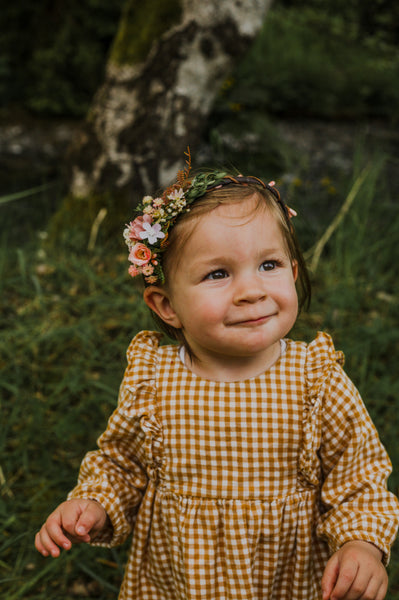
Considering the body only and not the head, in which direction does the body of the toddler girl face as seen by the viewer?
toward the camera

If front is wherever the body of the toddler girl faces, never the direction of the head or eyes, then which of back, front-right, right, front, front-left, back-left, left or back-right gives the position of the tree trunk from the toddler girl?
back

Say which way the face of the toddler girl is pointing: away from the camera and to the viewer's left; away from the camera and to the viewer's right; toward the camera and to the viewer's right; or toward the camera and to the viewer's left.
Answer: toward the camera and to the viewer's right
